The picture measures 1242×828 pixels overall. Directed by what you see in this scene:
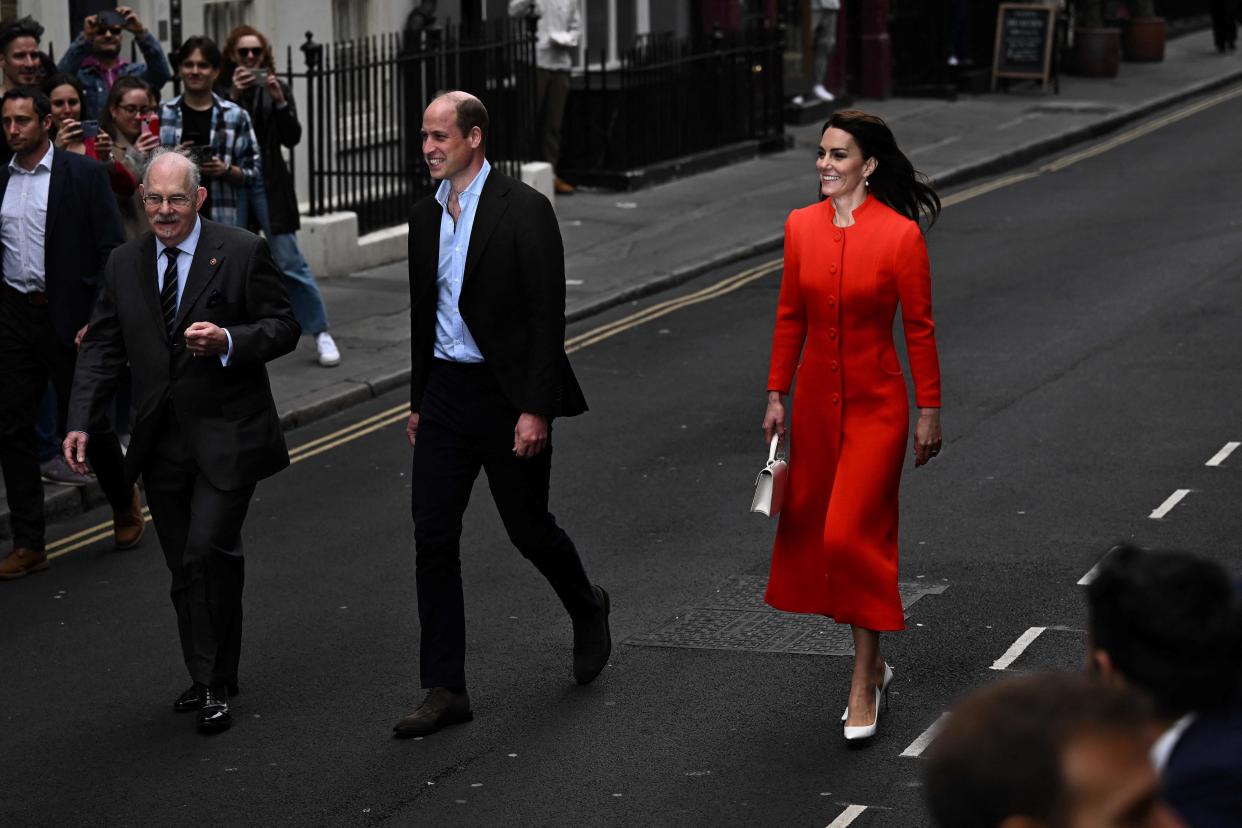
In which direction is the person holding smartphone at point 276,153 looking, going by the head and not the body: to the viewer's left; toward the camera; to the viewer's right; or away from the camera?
toward the camera

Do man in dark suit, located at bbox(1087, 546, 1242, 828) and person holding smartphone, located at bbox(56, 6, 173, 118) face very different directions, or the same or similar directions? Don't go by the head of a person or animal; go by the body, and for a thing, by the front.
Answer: very different directions

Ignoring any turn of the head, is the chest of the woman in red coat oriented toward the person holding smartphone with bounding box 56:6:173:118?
no

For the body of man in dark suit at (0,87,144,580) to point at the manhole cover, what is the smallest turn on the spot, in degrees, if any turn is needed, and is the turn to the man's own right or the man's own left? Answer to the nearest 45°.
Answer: approximately 90° to the man's own left

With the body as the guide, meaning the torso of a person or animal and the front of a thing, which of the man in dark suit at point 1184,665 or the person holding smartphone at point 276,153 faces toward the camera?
the person holding smartphone

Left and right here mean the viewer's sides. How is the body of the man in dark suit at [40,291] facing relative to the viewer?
facing the viewer and to the left of the viewer

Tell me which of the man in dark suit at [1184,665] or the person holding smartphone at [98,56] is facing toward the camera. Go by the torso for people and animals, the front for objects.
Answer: the person holding smartphone

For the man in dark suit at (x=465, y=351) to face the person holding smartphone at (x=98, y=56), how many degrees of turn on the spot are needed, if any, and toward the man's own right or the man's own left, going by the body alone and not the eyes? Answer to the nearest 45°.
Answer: approximately 135° to the man's own right

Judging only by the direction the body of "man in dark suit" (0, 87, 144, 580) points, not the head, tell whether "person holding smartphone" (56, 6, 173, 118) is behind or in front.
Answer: behind

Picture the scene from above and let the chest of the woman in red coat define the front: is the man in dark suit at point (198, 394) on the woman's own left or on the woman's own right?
on the woman's own right

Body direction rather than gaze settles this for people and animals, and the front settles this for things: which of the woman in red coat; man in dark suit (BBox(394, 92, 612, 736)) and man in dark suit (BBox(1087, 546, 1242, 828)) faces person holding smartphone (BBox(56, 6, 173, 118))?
man in dark suit (BBox(1087, 546, 1242, 828))

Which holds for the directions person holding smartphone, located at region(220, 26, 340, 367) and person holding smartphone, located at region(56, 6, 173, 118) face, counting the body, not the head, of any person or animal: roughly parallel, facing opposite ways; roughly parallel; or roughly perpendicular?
roughly parallel

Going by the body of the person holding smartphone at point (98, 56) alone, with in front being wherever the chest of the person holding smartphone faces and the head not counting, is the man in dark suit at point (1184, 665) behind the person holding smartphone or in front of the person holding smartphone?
in front

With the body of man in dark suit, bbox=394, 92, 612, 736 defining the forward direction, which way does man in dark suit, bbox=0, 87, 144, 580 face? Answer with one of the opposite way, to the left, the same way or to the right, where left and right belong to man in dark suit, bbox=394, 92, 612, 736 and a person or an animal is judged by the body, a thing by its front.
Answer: the same way

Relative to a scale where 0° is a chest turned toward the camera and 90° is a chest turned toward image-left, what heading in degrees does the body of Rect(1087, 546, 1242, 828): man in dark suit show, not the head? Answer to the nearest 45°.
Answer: approximately 135°

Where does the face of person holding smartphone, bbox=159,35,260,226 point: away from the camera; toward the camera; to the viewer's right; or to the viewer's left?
toward the camera

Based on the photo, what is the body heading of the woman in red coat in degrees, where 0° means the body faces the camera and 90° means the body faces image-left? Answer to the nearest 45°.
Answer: approximately 45°

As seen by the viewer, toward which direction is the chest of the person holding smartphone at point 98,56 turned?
toward the camera

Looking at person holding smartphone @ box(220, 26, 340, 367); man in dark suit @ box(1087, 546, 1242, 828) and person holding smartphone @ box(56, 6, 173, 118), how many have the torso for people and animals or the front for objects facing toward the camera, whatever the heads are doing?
2
